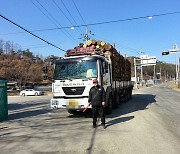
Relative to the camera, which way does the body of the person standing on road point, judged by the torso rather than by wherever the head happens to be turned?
toward the camera

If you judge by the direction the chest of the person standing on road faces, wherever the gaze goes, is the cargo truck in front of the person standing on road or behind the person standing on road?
behind
